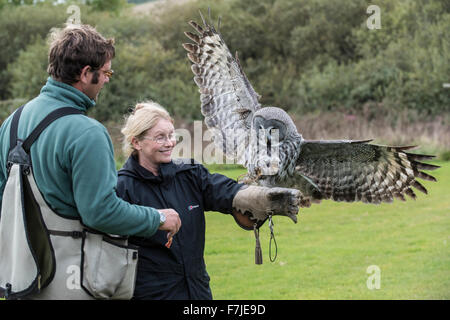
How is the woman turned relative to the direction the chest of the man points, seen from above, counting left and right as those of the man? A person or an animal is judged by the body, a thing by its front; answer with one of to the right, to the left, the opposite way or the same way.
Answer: to the right

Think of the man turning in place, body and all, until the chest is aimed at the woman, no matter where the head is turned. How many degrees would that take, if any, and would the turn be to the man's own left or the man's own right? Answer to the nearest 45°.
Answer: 0° — they already face them

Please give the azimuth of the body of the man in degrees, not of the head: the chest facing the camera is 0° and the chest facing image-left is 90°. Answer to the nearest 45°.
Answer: approximately 225°

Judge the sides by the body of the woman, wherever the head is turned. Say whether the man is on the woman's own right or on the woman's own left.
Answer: on the woman's own right

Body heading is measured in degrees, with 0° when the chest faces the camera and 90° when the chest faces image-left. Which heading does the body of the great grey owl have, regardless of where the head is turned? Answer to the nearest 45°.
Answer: approximately 45°
